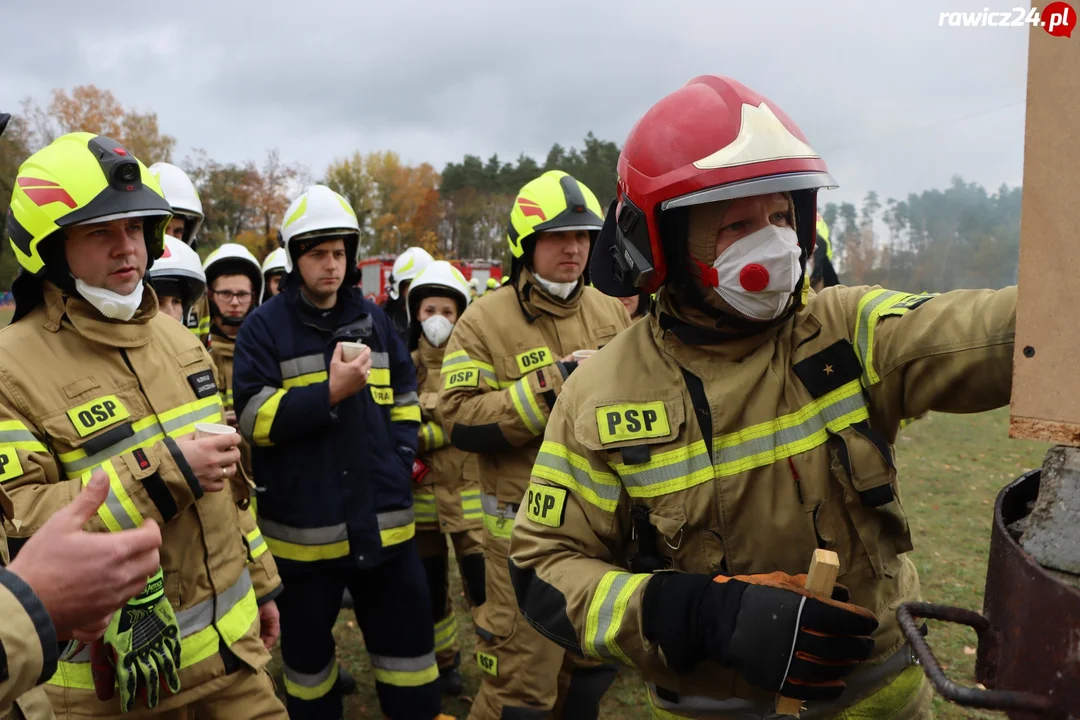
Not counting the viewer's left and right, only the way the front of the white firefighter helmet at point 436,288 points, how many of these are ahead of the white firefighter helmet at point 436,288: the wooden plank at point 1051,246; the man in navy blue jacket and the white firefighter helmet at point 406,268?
2

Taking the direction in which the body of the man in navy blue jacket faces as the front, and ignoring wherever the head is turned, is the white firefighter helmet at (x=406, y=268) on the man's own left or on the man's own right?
on the man's own left

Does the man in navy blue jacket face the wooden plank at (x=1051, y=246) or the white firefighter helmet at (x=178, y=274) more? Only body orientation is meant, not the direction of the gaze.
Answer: the wooden plank

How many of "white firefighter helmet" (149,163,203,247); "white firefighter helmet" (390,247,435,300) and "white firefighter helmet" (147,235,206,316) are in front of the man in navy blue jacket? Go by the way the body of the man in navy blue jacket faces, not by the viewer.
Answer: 0

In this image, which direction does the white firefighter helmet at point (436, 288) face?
toward the camera

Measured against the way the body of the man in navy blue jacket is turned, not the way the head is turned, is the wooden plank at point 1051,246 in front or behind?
in front

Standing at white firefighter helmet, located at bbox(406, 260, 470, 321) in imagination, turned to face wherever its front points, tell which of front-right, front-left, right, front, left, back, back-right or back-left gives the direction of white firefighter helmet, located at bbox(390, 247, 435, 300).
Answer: back

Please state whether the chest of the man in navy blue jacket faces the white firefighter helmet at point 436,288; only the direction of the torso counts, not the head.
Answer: no

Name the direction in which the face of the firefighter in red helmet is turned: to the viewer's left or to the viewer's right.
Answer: to the viewer's right

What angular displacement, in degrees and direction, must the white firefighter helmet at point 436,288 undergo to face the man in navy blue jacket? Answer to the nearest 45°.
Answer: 0° — it already faces them

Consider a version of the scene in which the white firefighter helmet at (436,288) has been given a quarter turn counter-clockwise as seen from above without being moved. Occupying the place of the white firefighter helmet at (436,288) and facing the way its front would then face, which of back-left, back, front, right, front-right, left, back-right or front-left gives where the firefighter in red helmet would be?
right

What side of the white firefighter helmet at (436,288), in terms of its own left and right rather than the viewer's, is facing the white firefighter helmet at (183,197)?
right

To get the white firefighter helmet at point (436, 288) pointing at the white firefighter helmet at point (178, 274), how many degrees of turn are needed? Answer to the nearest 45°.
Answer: approximately 45° to its right

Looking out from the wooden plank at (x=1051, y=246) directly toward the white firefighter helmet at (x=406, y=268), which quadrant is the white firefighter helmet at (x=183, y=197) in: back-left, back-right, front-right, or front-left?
front-left

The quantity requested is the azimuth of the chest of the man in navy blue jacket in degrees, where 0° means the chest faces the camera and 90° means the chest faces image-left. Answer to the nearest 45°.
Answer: approximately 315°

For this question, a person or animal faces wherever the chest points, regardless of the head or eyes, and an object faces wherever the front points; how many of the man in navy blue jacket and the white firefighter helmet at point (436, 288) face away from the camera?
0
